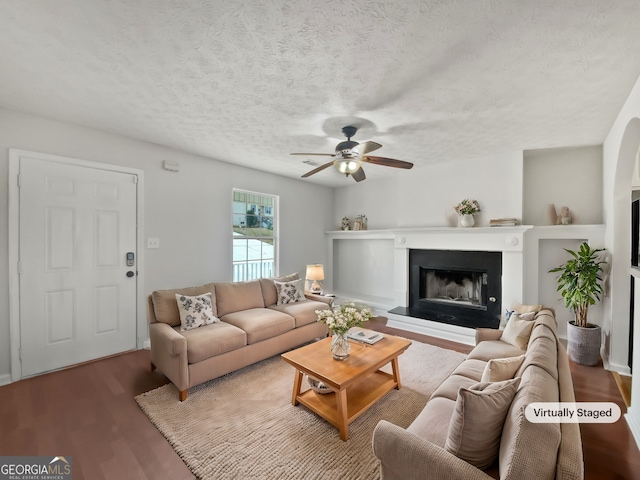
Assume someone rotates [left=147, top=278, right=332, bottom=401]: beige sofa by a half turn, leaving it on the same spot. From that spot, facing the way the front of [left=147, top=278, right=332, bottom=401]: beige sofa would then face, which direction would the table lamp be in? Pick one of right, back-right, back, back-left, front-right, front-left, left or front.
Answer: right

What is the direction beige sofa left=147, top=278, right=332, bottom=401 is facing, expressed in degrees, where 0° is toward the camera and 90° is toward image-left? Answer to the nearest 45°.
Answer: approximately 315°

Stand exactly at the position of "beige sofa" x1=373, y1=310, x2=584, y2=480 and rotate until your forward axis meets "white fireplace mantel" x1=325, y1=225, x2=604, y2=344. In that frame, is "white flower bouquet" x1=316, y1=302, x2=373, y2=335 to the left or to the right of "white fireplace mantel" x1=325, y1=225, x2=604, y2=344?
left

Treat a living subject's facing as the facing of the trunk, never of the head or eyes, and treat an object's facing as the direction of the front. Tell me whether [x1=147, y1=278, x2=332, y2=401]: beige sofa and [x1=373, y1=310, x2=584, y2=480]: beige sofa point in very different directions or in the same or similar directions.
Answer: very different directions

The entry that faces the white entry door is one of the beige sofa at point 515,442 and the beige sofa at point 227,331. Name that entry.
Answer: the beige sofa at point 515,442

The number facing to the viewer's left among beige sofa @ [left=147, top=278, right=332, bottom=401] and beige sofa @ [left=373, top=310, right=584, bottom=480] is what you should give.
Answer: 1

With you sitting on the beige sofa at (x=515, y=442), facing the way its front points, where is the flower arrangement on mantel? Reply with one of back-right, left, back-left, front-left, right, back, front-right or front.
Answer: right

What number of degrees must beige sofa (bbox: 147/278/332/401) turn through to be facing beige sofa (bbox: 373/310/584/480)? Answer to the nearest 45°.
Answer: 0° — it already faces it

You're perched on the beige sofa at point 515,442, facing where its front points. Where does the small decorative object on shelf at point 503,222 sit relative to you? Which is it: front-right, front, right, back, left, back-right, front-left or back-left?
right

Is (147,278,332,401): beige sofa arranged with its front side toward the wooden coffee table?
yes

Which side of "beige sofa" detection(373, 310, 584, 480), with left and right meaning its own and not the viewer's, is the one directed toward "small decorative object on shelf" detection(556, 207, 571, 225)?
right

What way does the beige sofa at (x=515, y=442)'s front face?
to the viewer's left
